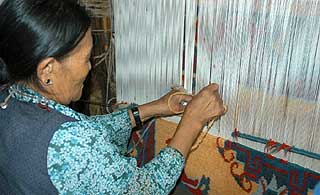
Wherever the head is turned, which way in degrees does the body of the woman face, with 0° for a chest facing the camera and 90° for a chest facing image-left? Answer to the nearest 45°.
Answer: approximately 225°

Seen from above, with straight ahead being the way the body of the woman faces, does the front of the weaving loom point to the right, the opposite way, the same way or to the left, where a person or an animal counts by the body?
the opposite way
